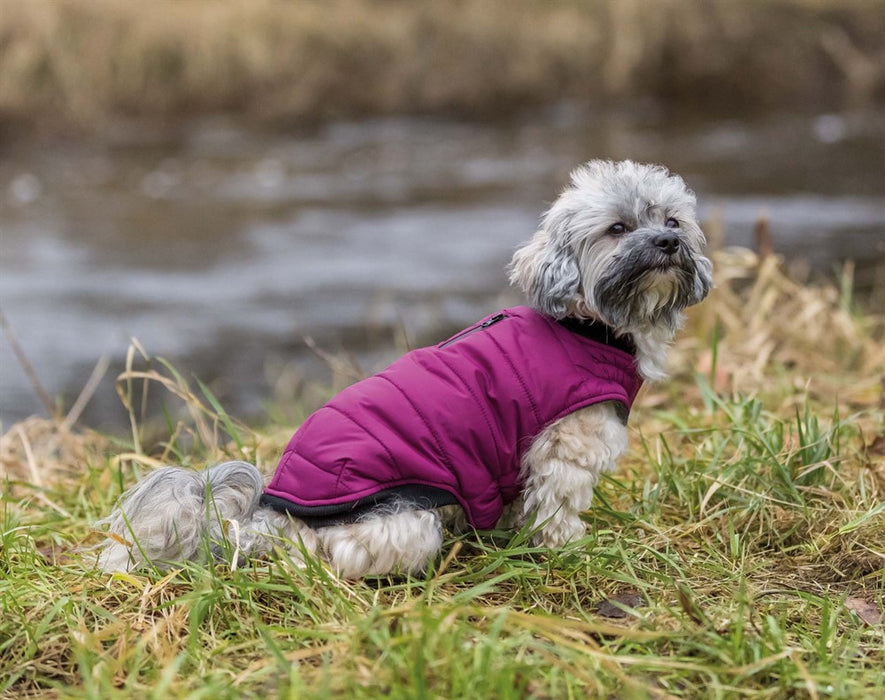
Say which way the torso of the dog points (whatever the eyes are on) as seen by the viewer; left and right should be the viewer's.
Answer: facing to the right of the viewer
